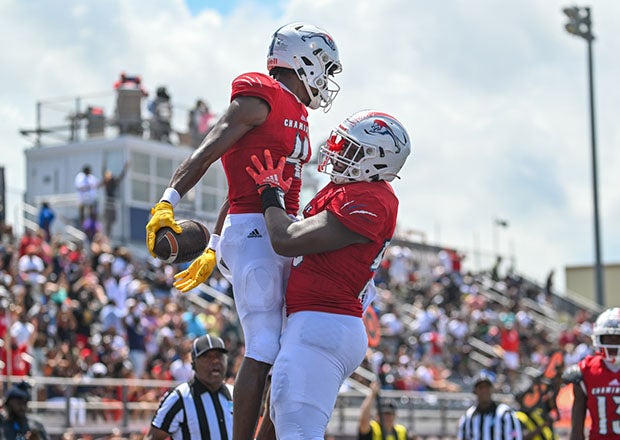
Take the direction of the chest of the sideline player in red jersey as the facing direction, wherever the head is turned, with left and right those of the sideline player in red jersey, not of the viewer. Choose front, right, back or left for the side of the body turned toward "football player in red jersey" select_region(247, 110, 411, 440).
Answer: front

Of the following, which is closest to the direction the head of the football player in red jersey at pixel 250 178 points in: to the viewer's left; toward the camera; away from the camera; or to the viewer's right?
to the viewer's right

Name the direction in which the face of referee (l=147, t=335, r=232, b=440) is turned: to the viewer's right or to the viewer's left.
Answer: to the viewer's right

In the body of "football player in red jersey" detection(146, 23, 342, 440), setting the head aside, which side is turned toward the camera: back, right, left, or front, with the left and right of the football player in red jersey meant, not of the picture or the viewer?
right

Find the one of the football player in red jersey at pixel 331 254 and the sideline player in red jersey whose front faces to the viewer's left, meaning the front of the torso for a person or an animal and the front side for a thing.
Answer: the football player in red jersey

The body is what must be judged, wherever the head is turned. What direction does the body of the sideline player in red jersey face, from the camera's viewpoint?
toward the camera

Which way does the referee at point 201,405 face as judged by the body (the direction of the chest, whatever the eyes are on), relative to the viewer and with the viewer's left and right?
facing the viewer and to the right of the viewer

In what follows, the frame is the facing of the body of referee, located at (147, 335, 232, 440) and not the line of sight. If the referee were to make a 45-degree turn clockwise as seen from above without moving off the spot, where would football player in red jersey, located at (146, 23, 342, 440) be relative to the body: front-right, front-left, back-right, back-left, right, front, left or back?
front

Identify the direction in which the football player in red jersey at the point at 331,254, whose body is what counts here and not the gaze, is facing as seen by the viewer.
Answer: to the viewer's left

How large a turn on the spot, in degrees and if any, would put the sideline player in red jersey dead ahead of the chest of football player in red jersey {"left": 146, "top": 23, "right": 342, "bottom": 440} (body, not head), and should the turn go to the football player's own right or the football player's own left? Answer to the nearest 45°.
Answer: approximately 45° to the football player's own left

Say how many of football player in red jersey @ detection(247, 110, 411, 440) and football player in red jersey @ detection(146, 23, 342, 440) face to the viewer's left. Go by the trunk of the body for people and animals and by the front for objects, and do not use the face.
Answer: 1

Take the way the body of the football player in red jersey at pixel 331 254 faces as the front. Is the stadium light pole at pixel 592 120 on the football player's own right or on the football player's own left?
on the football player's own right
